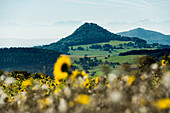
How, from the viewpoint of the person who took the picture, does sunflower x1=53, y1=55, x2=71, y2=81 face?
facing the viewer and to the right of the viewer
